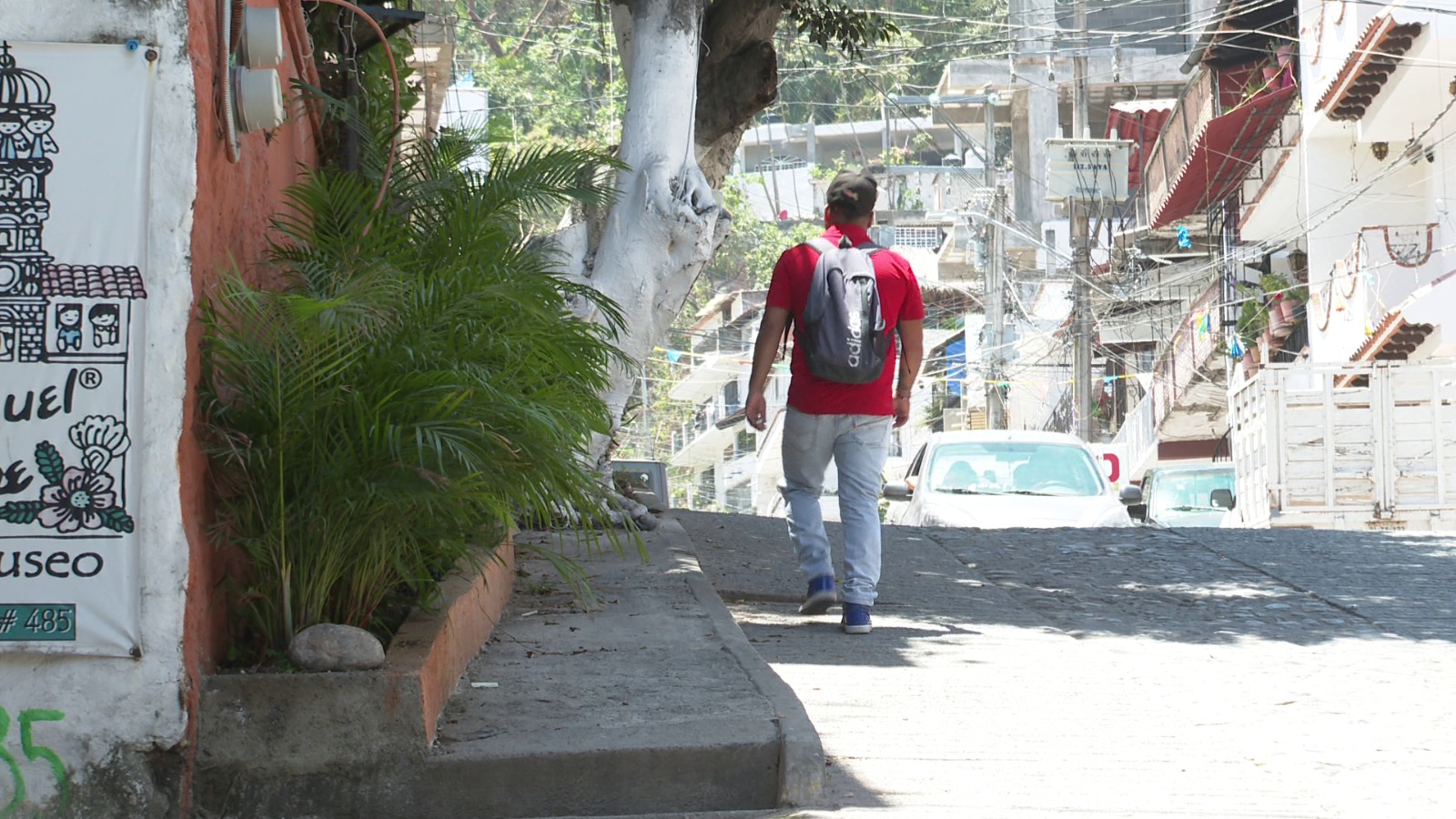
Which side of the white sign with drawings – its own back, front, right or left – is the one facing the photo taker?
front

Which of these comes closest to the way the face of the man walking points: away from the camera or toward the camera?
away from the camera

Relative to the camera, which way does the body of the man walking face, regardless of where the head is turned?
away from the camera

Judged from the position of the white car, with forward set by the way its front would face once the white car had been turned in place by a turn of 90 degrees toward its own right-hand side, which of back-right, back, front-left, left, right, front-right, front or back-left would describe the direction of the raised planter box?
left

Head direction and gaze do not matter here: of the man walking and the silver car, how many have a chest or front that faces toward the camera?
1

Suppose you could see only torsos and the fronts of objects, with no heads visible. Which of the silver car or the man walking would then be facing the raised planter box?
the silver car

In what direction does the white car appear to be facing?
toward the camera

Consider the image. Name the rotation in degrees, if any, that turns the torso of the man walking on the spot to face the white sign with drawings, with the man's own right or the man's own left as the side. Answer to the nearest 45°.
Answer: approximately 135° to the man's own left

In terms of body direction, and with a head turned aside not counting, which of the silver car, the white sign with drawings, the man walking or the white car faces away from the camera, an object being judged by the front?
the man walking

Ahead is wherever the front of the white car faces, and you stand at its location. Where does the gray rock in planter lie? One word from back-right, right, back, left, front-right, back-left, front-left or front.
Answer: front

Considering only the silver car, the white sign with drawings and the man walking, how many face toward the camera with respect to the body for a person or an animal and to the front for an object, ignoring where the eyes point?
2

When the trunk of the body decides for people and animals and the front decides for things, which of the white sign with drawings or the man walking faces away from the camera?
the man walking

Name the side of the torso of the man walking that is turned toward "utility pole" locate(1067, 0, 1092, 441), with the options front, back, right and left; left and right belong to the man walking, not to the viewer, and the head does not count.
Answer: front

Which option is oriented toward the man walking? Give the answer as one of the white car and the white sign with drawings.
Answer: the white car
